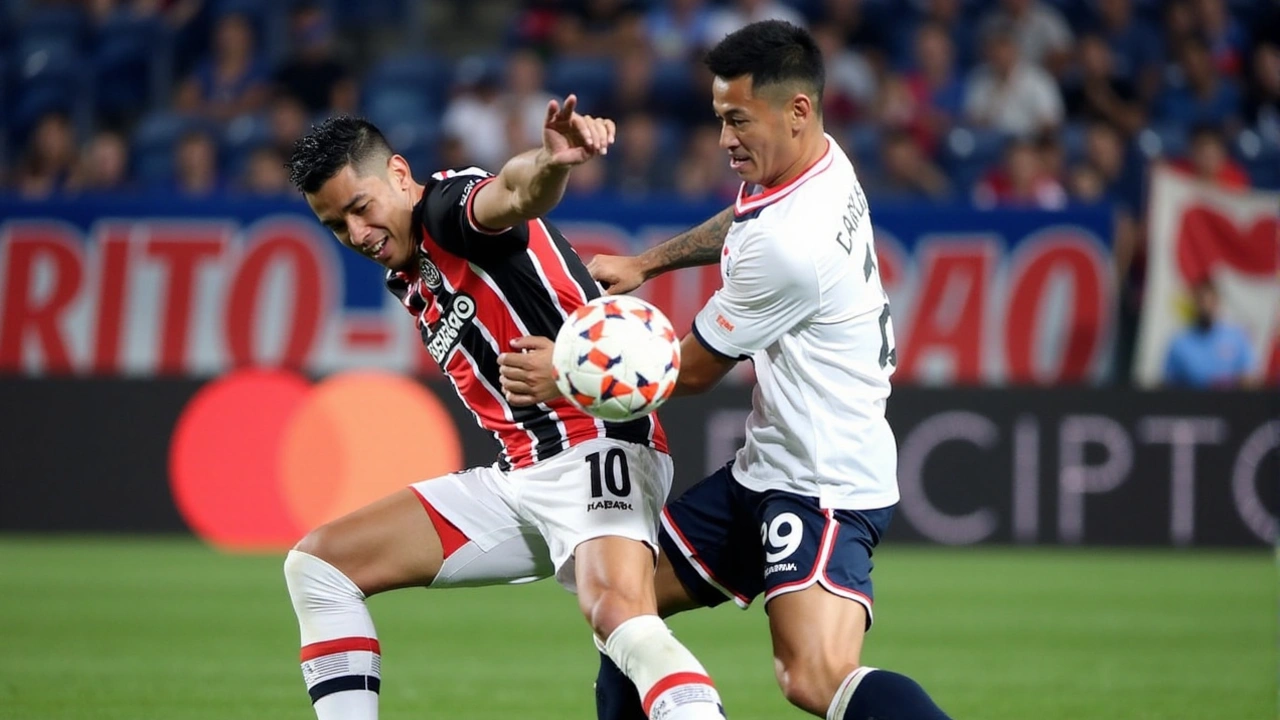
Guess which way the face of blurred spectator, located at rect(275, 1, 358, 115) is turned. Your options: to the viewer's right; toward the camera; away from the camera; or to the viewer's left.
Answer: toward the camera

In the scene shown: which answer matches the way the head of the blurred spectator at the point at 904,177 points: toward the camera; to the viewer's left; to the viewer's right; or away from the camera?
toward the camera

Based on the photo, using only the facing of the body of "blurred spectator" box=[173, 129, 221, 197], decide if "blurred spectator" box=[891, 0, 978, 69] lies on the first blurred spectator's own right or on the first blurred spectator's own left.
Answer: on the first blurred spectator's own left

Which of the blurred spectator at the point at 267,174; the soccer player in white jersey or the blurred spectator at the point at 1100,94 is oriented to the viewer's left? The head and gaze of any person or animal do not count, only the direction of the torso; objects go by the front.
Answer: the soccer player in white jersey

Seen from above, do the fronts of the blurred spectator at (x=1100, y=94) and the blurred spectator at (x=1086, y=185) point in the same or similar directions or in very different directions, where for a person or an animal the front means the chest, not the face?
same or similar directions

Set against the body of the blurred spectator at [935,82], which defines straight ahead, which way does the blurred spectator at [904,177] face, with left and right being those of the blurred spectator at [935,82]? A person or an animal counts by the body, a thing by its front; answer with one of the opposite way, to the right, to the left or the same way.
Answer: the same way

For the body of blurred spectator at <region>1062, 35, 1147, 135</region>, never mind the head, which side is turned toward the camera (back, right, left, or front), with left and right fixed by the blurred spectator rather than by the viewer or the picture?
front

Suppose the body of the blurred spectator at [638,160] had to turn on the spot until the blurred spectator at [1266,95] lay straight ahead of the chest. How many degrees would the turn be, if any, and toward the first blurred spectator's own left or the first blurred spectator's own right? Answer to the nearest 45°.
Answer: approximately 90° to the first blurred spectator's own left

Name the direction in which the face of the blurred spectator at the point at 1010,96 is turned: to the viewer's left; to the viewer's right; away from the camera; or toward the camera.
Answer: toward the camera

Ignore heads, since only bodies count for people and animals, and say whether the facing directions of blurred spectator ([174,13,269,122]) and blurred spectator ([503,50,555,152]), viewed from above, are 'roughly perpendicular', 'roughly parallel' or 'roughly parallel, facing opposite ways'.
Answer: roughly parallel

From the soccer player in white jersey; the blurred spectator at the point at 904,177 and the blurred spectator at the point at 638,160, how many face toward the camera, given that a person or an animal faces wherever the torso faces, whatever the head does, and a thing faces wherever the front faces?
2

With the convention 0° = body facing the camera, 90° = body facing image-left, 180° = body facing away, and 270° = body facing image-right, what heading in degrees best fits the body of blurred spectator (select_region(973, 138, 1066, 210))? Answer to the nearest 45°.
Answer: approximately 0°

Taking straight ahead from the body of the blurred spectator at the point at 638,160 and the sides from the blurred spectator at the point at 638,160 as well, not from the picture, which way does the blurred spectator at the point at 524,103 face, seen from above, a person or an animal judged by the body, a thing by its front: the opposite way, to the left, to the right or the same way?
the same way

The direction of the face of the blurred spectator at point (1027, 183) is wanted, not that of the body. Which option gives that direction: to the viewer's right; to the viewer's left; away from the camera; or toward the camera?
toward the camera

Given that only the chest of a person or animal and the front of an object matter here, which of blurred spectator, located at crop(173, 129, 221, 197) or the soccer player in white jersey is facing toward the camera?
the blurred spectator

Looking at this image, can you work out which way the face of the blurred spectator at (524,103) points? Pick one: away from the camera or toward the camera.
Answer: toward the camera

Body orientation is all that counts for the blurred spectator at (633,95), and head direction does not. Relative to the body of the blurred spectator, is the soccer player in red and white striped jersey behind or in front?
in front

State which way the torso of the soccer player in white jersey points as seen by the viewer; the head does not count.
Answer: to the viewer's left

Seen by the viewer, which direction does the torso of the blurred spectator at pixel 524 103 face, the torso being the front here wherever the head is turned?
toward the camera

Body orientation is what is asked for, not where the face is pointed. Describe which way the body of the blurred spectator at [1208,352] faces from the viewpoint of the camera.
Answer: toward the camera
